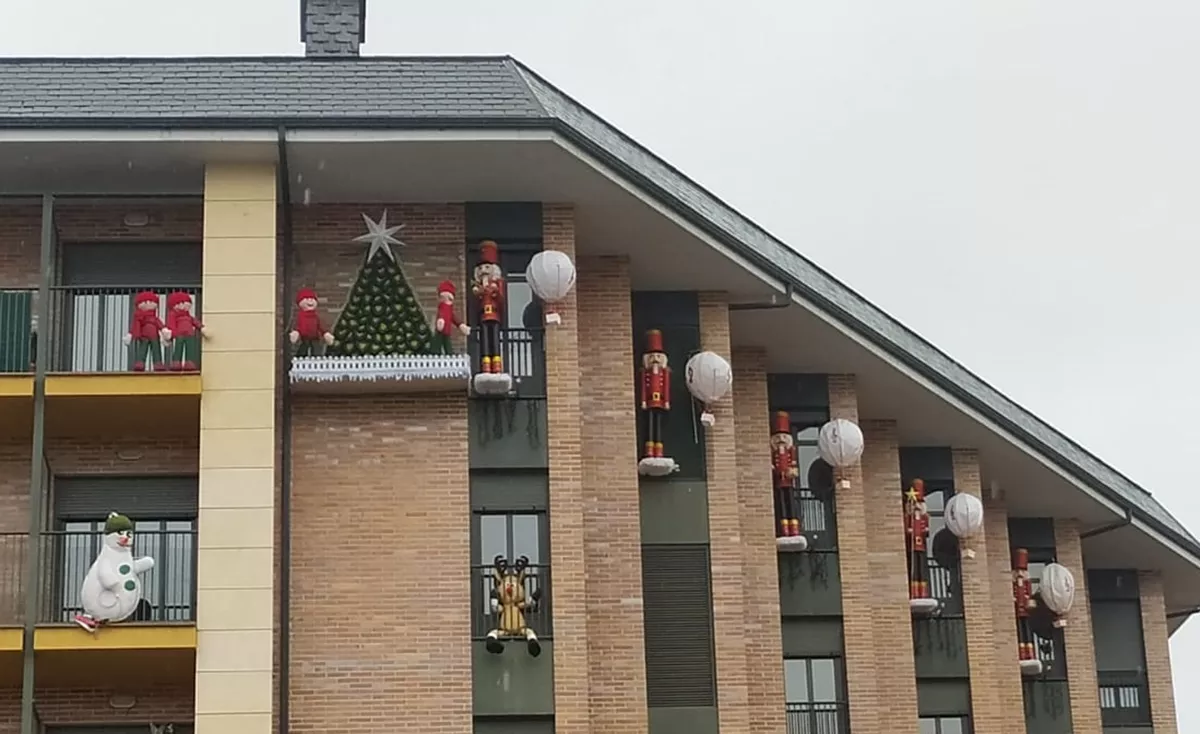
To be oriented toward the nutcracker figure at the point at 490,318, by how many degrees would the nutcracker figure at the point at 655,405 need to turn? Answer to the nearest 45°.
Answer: approximately 45° to its right

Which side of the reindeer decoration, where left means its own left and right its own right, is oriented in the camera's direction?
front

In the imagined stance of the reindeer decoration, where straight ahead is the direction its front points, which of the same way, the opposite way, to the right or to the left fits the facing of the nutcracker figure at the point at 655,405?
the same way

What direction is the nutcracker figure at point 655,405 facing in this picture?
toward the camera

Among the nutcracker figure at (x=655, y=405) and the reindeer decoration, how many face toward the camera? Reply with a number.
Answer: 2

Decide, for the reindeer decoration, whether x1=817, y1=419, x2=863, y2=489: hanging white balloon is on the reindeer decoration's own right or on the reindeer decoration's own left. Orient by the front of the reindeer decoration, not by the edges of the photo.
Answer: on the reindeer decoration's own left

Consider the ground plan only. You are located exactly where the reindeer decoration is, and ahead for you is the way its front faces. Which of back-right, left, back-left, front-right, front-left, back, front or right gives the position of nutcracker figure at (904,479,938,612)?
back-left

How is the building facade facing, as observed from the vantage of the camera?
facing the viewer

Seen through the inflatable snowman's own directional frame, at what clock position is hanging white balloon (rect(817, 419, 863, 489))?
The hanging white balloon is roughly at 10 o'clock from the inflatable snowman.
